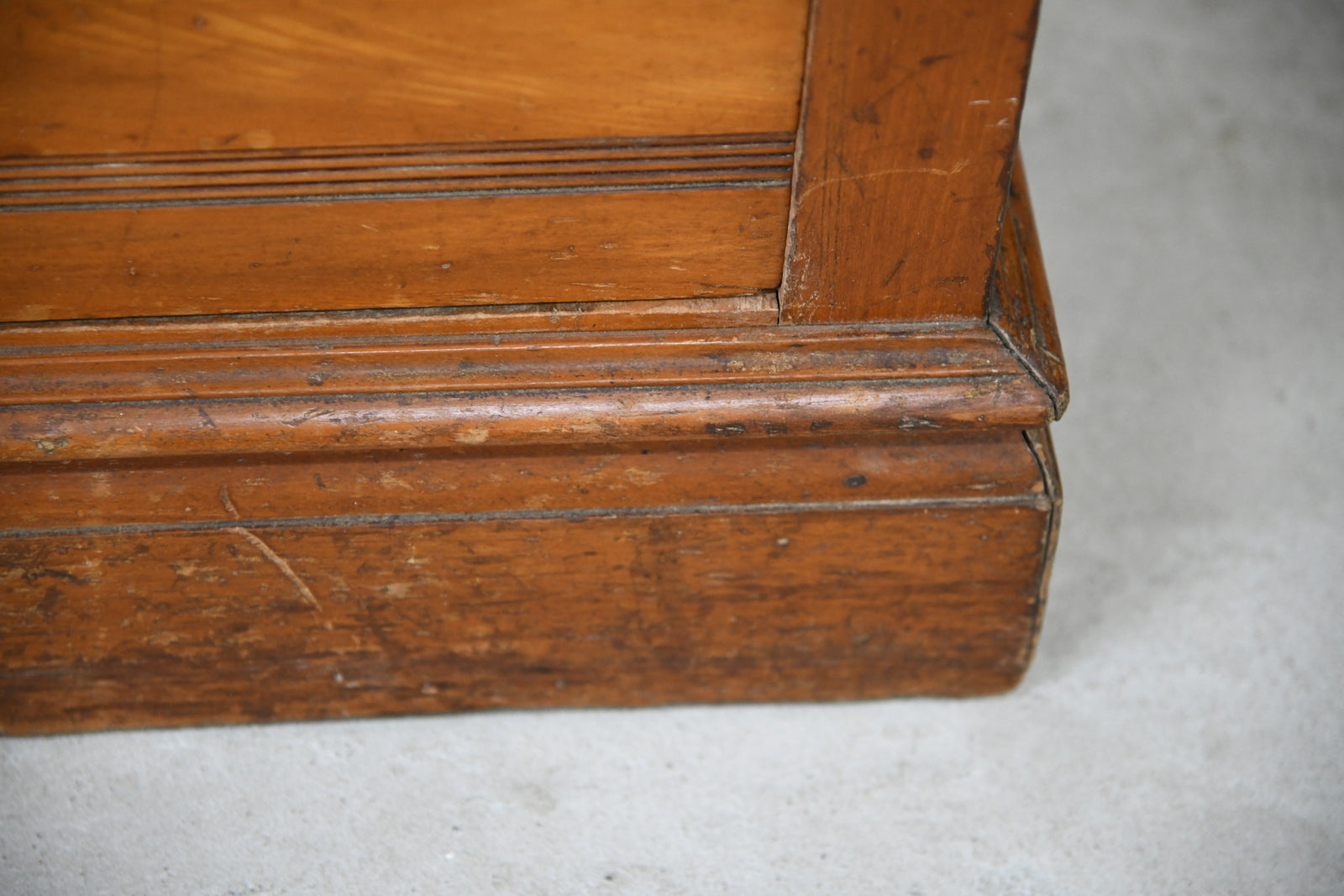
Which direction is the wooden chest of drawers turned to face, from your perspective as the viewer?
facing the viewer
